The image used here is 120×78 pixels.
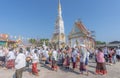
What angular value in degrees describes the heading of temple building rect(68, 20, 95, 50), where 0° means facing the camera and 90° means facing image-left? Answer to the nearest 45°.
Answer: approximately 45°

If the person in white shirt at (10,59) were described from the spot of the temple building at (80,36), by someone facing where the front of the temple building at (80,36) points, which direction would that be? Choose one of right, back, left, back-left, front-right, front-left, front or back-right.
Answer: front-left
